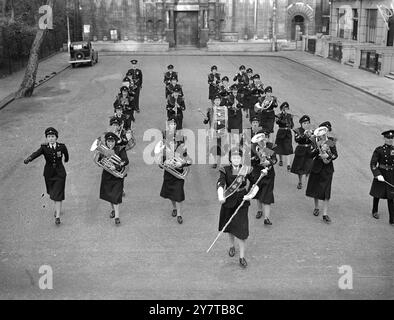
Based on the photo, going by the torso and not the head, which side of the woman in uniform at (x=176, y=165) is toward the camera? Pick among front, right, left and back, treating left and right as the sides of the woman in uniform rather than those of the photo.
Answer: front

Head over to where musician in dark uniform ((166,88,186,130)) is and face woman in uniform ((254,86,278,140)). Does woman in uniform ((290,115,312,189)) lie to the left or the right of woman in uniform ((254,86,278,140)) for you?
right

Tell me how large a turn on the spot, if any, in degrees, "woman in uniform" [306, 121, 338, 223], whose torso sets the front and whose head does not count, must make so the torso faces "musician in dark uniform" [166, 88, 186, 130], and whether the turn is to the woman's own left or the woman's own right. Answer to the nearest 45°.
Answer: approximately 135° to the woman's own right

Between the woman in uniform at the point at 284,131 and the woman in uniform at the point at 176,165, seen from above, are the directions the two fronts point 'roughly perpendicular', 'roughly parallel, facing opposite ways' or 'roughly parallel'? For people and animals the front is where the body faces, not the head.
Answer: roughly parallel

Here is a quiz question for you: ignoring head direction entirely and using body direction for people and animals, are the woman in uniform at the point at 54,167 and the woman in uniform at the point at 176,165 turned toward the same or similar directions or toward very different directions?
same or similar directions

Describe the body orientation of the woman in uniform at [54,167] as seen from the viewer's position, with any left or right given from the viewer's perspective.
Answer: facing the viewer

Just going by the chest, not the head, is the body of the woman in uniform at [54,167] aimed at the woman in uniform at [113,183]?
no

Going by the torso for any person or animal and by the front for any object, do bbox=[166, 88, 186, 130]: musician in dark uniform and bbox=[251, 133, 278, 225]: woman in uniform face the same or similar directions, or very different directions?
same or similar directions

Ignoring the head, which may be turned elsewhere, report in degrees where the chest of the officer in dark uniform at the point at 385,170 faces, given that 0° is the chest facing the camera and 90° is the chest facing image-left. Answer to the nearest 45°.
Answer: approximately 0°

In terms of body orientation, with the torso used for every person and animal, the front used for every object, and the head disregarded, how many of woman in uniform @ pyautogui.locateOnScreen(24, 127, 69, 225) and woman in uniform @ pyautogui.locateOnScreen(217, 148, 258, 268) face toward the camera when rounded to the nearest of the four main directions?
2

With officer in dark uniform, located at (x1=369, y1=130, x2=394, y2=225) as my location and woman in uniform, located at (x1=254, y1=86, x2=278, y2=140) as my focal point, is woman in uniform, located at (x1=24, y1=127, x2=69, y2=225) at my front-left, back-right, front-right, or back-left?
front-left

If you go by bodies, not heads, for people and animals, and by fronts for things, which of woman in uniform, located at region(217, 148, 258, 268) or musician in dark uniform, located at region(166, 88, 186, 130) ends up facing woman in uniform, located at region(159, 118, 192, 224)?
the musician in dark uniform

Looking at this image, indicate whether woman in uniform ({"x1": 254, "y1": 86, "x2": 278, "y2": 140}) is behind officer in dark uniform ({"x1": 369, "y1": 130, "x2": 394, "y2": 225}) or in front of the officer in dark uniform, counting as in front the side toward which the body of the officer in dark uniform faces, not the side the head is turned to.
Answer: behind

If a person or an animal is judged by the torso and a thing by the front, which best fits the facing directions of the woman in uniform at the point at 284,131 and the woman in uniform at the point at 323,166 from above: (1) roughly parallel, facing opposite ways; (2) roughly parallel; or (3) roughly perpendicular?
roughly parallel

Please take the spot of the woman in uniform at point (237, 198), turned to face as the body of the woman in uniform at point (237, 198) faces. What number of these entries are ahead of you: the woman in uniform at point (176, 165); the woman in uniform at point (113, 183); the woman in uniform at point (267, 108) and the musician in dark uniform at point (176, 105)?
0

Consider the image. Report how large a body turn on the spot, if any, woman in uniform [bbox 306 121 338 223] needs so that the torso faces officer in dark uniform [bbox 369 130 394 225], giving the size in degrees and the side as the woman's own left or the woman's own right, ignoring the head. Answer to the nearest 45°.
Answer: approximately 90° to the woman's own left

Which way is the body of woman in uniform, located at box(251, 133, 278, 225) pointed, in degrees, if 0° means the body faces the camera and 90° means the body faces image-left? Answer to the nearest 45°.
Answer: approximately 0°

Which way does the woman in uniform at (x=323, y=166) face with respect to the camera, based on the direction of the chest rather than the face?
toward the camera
